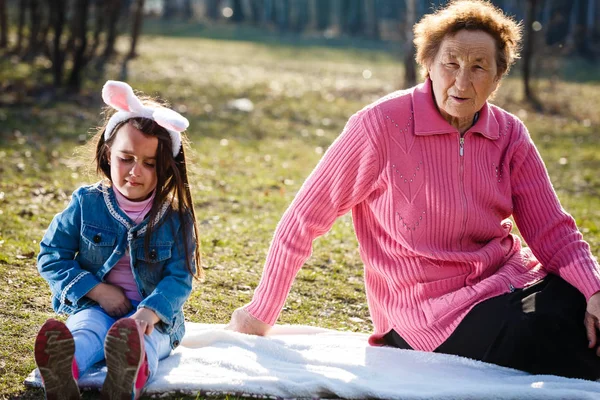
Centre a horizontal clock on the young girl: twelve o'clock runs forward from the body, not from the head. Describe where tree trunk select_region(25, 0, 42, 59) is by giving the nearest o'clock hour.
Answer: The tree trunk is roughly at 6 o'clock from the young girl.

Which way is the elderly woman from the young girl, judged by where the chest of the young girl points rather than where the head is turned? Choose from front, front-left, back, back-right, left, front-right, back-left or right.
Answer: left

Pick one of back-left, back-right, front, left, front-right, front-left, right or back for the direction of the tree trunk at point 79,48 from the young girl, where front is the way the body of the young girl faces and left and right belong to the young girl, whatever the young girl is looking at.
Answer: back

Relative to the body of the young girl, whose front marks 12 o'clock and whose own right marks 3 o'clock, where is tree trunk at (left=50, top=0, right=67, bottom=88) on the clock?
The tree trunk is roughly at 6 o'clock from the young girl.

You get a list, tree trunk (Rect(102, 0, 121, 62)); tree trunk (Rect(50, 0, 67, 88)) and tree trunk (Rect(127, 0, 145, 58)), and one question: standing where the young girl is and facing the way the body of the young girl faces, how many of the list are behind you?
3

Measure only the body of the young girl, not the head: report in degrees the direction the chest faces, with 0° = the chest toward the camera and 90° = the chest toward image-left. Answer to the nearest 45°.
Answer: approximately 0°

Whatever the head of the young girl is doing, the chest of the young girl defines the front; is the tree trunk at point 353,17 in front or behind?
behind

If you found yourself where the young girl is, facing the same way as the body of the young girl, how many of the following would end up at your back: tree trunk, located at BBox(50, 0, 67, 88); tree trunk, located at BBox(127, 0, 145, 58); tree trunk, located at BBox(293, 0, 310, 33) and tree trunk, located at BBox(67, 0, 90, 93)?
4

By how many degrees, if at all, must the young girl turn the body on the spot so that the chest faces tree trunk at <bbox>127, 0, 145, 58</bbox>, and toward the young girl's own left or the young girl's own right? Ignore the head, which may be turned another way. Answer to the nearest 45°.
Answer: approximately 180°

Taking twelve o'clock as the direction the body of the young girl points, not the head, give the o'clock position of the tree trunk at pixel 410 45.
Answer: The tree trunk is roughly at 7 o'clock from the young girl.
